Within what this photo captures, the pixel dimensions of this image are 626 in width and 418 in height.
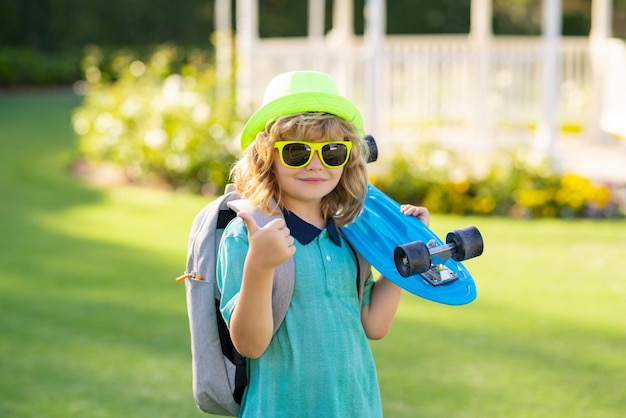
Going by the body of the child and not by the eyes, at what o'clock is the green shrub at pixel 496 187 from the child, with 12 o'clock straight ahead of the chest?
The green shrub is roughly at 8 o'clock from the child.

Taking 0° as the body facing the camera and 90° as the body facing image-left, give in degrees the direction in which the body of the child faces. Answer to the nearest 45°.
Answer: approximately 315°

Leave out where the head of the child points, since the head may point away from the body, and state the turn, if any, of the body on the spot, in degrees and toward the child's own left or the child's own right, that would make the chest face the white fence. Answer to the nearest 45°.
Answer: approximately 135° to the child's own left
